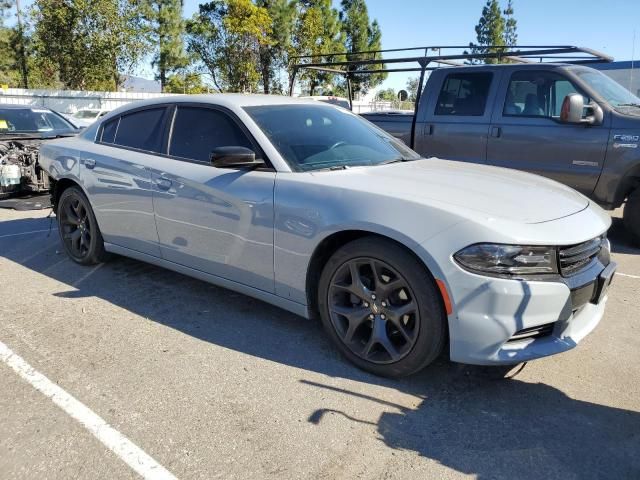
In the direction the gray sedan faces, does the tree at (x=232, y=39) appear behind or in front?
behind

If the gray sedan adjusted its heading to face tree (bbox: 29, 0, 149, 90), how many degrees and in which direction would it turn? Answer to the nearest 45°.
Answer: approximately 180°

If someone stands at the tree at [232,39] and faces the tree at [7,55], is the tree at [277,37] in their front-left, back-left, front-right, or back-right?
back-right

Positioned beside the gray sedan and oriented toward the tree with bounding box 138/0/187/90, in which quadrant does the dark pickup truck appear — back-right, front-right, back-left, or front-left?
front-right

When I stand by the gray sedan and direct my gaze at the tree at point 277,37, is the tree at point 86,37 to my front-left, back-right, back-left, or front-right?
front-left

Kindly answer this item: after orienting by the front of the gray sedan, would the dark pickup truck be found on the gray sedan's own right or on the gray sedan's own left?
on the gray sedan's own left

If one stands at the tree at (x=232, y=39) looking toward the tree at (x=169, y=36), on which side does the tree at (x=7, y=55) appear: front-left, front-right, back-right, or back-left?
front-left

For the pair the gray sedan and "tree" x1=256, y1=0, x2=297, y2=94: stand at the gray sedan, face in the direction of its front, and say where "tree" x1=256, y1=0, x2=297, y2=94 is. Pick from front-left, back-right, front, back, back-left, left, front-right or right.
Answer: back-left

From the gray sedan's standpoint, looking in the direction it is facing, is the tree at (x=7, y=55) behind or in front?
behind

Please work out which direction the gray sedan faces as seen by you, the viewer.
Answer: facing the viewer and to the right of the viewer
